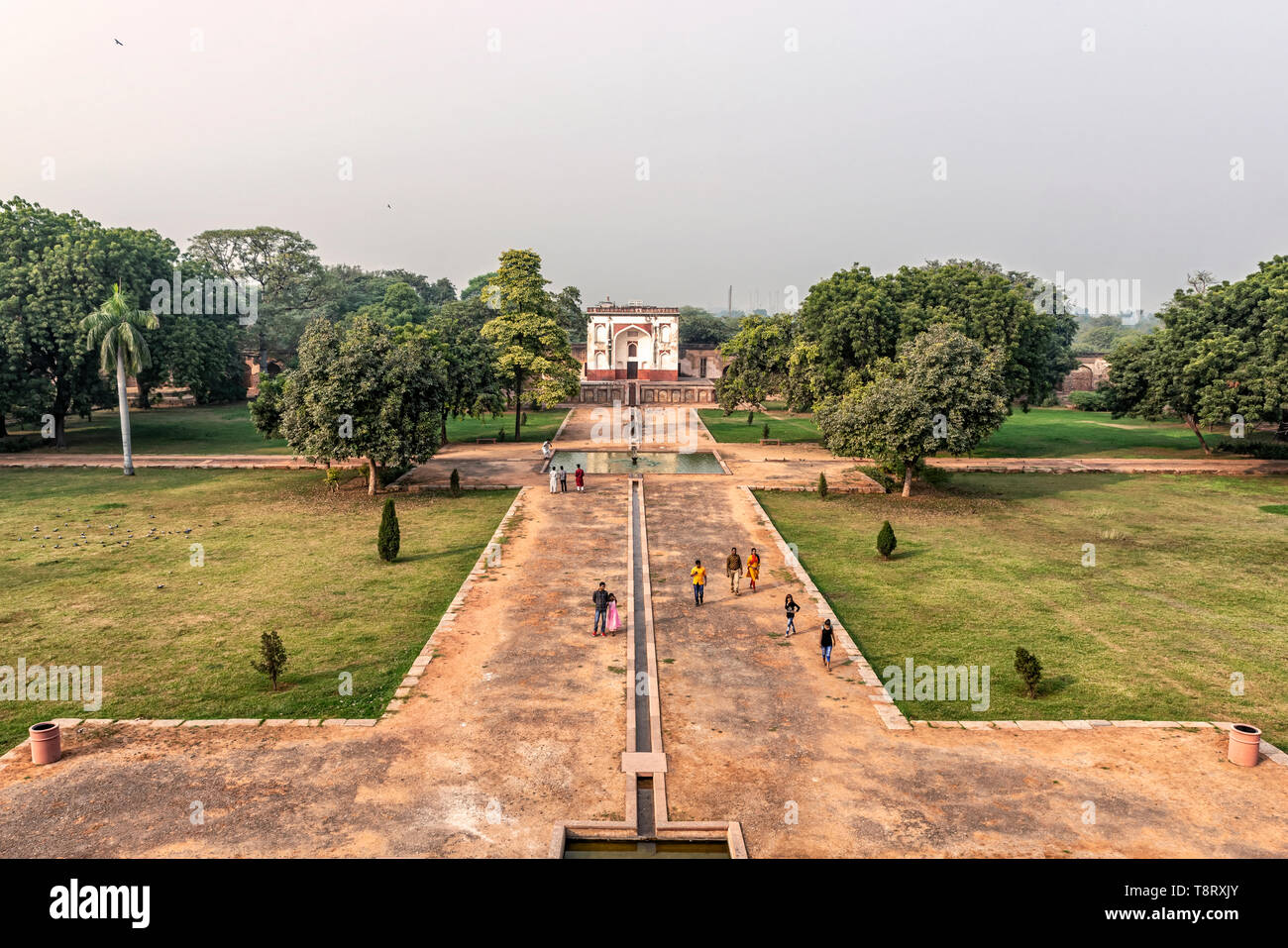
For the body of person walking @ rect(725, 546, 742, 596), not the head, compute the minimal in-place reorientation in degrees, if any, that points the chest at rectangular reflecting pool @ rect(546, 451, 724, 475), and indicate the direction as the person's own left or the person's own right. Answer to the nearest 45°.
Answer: approximately 180°

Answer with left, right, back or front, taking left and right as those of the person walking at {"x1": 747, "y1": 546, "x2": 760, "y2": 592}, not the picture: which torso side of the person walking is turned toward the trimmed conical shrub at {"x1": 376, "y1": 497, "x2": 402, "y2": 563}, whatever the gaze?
right

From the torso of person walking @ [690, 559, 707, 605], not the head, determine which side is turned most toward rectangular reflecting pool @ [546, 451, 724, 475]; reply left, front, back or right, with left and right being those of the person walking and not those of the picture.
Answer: back

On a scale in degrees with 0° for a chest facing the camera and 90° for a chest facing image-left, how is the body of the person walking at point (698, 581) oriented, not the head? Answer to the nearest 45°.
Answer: approximately 0°

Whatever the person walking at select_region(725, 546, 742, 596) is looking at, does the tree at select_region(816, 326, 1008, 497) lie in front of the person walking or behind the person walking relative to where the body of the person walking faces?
behind

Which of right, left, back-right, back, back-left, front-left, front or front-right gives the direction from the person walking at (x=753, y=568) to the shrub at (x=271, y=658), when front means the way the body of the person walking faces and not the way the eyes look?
front-right

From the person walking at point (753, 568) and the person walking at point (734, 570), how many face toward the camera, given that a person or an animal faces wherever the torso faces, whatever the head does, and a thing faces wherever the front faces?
2
